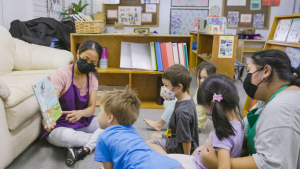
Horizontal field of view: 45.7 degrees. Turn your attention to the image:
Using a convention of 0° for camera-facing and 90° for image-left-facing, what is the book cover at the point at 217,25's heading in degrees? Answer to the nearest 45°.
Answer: approximately 0°

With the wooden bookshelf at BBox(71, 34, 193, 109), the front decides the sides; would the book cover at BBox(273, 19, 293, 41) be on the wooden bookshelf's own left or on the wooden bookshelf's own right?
on the wooden bookshelf's own left

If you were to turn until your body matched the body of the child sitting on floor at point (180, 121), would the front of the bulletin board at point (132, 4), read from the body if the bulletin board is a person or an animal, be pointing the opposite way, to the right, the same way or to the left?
to the left

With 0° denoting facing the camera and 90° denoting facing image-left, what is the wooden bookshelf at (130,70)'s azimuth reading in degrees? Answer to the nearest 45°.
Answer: approximately 0°

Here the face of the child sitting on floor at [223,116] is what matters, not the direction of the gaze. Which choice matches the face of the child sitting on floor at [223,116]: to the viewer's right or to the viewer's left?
to the viewer's left

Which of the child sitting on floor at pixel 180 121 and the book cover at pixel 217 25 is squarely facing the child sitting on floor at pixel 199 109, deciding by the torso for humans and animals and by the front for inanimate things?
the book cover

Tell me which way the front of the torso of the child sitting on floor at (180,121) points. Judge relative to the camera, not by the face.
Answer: to the viewer's left

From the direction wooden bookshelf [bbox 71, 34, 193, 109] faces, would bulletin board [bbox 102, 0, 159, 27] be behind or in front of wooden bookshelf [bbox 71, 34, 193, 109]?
behind

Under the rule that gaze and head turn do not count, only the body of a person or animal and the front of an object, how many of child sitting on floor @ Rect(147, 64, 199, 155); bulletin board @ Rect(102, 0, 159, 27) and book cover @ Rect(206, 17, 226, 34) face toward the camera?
2
